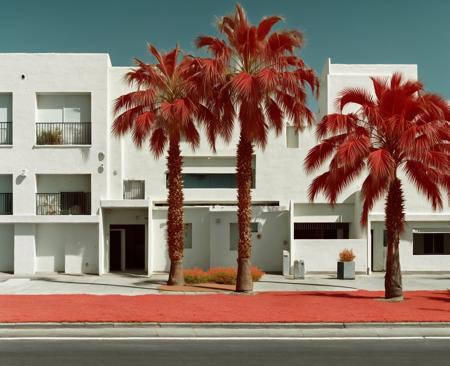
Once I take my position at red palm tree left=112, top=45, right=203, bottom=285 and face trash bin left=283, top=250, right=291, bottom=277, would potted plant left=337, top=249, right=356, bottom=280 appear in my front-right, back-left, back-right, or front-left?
front-right

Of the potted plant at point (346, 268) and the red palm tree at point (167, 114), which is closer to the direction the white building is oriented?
the red palm tree

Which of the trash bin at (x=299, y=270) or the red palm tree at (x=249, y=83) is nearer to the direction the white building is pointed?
the red palm tree

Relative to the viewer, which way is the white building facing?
toward the camera

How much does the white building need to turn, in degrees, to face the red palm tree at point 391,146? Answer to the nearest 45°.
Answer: approximately 45° to its left

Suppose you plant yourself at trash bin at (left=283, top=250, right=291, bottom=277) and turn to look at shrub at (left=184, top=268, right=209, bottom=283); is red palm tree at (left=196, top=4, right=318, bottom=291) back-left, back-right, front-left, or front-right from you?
front-left

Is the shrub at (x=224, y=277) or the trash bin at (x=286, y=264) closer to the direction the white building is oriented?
the shrub

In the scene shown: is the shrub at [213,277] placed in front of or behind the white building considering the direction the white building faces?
in front
